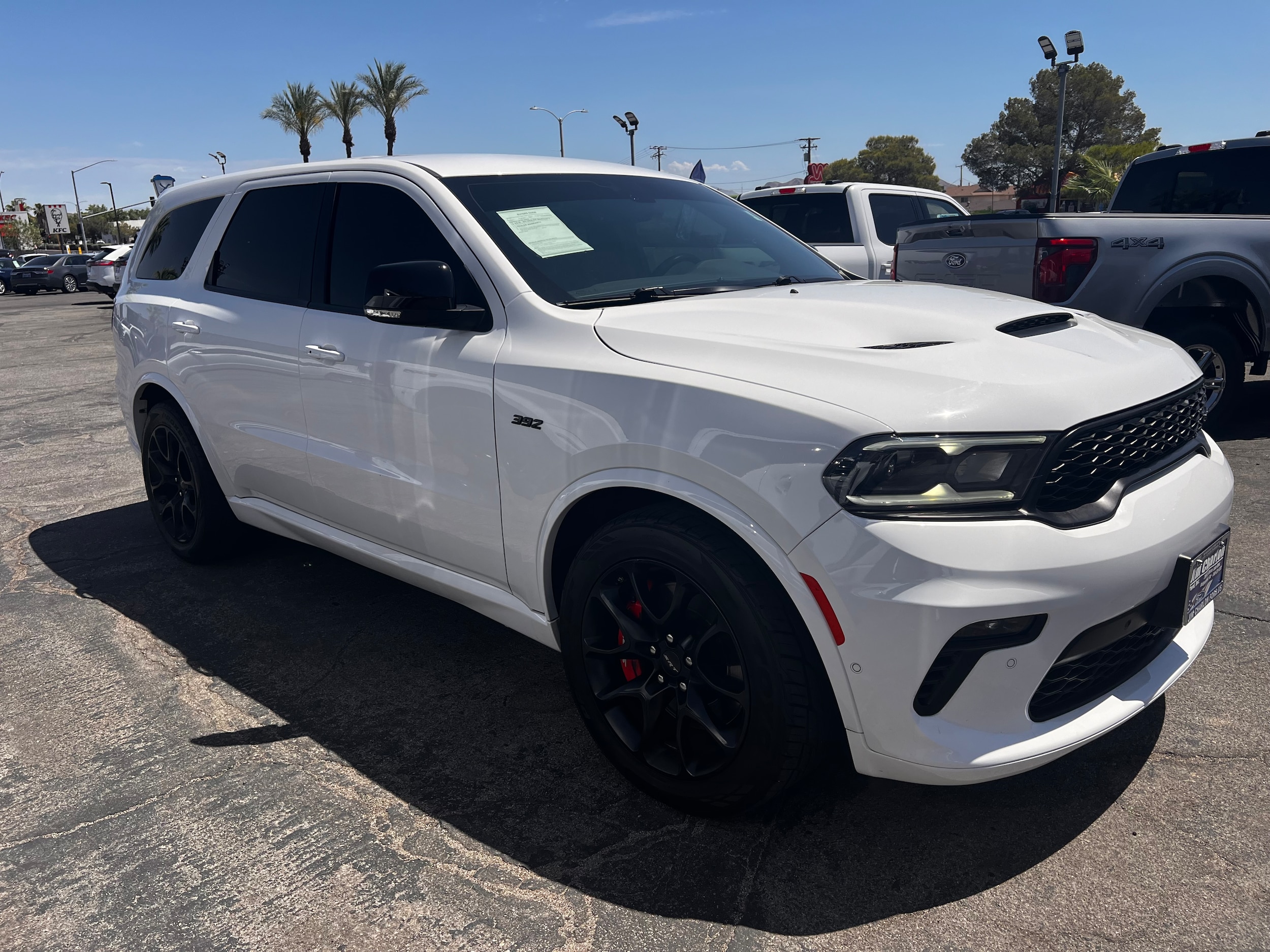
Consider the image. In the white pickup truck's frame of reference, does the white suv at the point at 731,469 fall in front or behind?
behind

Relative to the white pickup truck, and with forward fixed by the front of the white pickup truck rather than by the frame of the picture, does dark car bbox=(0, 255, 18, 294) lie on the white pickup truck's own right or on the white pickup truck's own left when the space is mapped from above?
on the white pickup truck's own left

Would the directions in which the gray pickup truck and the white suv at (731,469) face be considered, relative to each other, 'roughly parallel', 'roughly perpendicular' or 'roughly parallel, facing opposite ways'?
roughly perpendicular

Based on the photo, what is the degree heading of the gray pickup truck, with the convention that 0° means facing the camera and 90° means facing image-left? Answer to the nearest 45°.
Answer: approximately 225°

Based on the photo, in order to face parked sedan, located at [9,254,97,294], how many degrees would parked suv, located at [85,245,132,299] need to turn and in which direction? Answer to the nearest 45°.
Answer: approximately 45° to its left

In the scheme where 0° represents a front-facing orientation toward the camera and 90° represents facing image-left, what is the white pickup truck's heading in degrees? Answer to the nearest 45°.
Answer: approximately 225°

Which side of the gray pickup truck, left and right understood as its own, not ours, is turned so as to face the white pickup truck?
left

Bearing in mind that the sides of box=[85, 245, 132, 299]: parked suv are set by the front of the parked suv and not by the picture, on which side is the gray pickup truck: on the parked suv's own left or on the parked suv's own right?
on the parked suv's own right

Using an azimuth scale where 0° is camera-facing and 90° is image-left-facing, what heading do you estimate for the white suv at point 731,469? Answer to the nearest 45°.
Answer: approximately 315°

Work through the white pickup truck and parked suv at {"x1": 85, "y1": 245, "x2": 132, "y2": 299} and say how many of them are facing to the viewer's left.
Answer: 0

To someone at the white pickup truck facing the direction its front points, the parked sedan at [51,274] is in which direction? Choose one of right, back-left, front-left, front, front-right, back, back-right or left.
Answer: left
